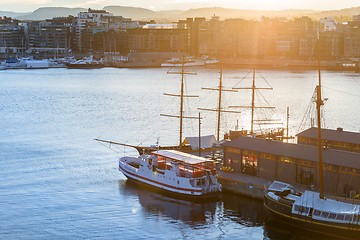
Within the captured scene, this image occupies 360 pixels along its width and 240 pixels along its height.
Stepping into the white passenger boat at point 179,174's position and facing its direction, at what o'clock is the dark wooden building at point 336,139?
The dark wooden building is roughly at 4 o'clock from the white passenger boat.

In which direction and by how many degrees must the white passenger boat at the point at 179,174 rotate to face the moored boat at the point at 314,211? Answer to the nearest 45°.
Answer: approximately 180°

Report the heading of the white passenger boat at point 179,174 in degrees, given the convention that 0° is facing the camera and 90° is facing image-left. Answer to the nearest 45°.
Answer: approximately 135°

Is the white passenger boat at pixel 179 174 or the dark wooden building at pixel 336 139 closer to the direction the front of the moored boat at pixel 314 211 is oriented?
the white passenger boat

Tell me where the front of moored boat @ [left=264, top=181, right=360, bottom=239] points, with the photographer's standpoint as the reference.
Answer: facing away from the viewer and to the left of the viewer

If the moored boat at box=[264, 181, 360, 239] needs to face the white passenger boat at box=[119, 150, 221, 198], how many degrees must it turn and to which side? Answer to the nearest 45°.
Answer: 0° — it already faces it

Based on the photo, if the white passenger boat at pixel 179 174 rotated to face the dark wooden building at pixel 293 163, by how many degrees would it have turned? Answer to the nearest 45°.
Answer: approximately 135° to its right

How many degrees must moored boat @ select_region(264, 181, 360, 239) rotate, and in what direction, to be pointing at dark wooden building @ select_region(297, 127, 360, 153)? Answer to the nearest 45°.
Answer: approximately 45° to its right
